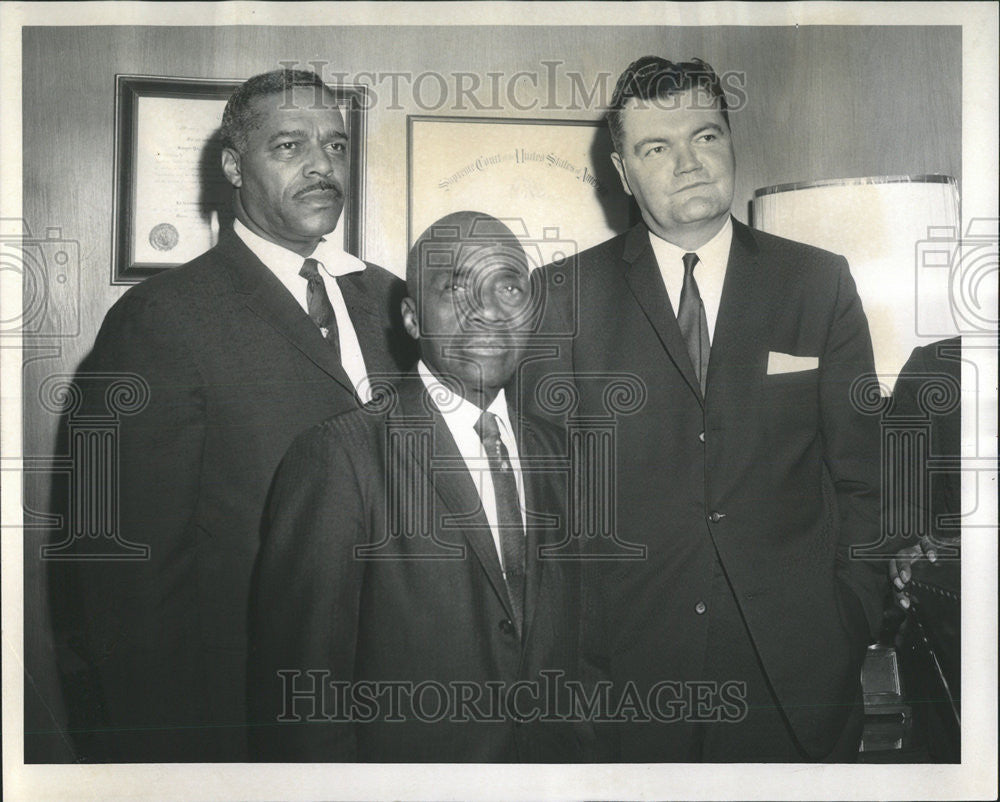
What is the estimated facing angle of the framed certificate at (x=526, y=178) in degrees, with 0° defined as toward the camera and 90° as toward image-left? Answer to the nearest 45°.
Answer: approximately 0°

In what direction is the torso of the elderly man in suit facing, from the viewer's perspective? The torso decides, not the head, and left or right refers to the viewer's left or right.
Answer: facing the viewer and to the right of the viewer

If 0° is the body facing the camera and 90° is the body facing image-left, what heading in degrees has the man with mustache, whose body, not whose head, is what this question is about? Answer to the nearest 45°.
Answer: approximately 315°

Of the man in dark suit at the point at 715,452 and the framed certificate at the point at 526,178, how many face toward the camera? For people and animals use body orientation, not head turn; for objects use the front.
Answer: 2

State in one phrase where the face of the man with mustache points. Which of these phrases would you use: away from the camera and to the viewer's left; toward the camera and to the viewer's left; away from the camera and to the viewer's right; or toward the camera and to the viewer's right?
toward the camera and to the viewer's right
